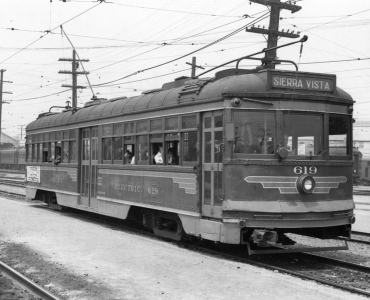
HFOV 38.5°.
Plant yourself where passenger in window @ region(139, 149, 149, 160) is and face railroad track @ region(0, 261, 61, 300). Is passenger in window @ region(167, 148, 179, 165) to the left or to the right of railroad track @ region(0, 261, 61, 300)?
left

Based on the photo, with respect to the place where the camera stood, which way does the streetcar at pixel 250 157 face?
facing the viewer and to the right of the viewer

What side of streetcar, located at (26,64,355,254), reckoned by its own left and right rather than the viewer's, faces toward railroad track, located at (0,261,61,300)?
right

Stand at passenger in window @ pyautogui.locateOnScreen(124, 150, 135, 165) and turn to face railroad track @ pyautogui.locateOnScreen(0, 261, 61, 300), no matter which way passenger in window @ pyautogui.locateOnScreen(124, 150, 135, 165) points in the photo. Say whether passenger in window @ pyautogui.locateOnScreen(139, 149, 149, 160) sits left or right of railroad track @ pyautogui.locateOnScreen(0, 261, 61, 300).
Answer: left
